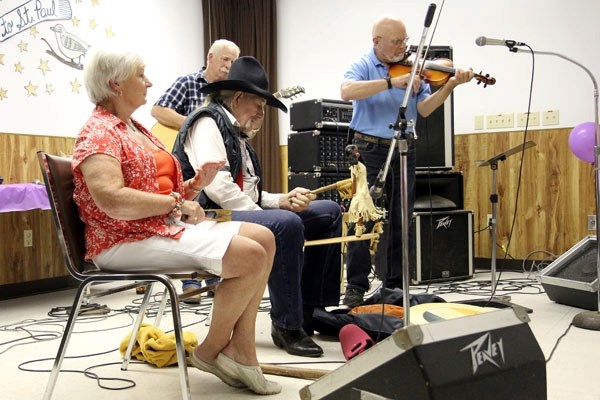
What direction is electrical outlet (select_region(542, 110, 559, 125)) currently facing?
toward the camera

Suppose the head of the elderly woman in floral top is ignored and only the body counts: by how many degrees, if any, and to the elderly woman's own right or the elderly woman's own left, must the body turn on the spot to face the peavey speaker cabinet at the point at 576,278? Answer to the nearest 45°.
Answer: approximately 45° to the elderly woman's own left

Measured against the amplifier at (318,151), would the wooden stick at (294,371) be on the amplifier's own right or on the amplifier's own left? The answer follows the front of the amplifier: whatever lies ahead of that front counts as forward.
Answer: on the amplifier's own right

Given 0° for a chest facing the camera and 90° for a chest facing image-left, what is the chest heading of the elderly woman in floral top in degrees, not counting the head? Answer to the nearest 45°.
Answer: approximately 270°

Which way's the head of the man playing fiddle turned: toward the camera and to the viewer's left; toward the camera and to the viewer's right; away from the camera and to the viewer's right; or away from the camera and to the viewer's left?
toward the camera and to the viewer's right

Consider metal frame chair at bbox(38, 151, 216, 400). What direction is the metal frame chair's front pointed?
to the viewer's right

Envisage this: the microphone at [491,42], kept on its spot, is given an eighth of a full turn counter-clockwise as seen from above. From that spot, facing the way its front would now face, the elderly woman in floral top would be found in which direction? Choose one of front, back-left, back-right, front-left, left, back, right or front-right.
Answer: front

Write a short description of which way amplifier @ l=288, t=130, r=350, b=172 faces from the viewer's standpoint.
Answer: facing the viewer and to the right of the viewer

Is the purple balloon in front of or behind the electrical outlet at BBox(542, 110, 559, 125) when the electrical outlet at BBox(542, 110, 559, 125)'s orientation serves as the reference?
in front

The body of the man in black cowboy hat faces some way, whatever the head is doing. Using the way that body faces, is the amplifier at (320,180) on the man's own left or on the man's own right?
on the man's own left

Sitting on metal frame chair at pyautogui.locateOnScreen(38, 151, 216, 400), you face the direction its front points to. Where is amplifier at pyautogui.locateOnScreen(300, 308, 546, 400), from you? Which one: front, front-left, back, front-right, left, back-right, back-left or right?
front-right

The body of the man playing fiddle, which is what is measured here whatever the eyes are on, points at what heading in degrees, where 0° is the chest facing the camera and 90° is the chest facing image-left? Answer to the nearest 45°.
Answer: approximately 315°
